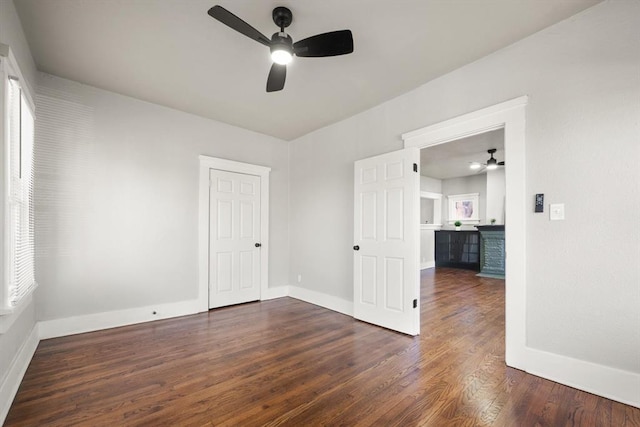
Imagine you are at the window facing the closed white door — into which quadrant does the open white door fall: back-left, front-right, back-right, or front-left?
front-right

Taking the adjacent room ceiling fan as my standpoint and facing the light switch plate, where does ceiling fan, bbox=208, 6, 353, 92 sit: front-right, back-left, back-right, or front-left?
front-right

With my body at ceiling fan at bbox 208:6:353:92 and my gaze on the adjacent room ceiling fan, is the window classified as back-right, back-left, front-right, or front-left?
back-left

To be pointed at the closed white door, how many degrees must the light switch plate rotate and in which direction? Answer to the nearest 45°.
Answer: approximately 90° to its right

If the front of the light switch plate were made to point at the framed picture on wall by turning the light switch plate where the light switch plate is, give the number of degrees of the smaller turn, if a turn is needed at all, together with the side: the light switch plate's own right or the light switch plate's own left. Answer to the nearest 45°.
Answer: approximately 180°

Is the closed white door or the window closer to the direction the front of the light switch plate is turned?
the window

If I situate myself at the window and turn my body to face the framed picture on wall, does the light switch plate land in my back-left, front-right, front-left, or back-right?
front-right

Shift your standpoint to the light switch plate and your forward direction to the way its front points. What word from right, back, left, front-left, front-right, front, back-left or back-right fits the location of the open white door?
right

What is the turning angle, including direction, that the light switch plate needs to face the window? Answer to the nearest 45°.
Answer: approximately 45° to its right

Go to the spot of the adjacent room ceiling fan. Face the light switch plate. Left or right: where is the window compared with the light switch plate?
right

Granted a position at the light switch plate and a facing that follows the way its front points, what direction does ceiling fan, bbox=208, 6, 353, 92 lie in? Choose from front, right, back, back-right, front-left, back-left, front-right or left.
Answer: front-right

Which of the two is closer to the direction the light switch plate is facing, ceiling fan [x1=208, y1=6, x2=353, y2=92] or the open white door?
the ceiling fan
